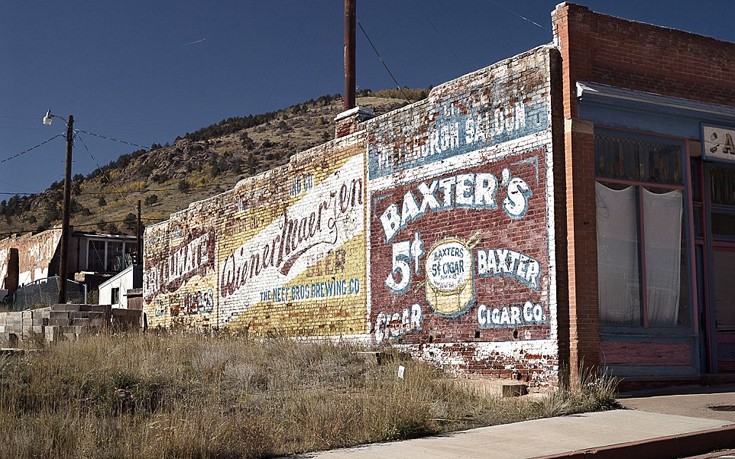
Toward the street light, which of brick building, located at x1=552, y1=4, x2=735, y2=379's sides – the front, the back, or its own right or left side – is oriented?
back

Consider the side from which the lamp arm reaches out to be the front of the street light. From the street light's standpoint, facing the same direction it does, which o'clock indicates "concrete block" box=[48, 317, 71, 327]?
The concrete block is roughly at 9 o'clock from the street light.

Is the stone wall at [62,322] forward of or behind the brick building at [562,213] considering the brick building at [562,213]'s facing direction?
behind

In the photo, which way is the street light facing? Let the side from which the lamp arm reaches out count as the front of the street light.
to the viewer's left

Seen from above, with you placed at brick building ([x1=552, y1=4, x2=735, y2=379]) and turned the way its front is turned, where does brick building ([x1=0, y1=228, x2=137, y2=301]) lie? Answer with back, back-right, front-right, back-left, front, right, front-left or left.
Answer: back

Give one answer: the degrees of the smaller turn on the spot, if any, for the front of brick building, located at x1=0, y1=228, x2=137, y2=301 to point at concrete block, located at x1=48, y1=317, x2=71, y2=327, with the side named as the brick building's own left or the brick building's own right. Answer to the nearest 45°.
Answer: approximately 45° to the brick building's own right

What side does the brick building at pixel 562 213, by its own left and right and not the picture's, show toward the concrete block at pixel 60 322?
back
